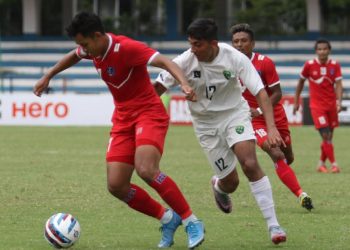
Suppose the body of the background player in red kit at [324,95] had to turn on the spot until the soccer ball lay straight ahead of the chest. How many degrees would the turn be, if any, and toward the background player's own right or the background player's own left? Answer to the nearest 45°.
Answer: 0° — they already face it

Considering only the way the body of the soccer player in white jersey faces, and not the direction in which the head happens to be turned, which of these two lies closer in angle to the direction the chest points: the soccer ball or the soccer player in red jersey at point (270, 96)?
the soccer ball

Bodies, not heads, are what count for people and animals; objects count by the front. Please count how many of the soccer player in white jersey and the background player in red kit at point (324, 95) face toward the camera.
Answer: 2

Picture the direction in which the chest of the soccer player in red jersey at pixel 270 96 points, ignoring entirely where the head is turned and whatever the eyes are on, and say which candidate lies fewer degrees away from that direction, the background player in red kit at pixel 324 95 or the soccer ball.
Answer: the soccer ball
